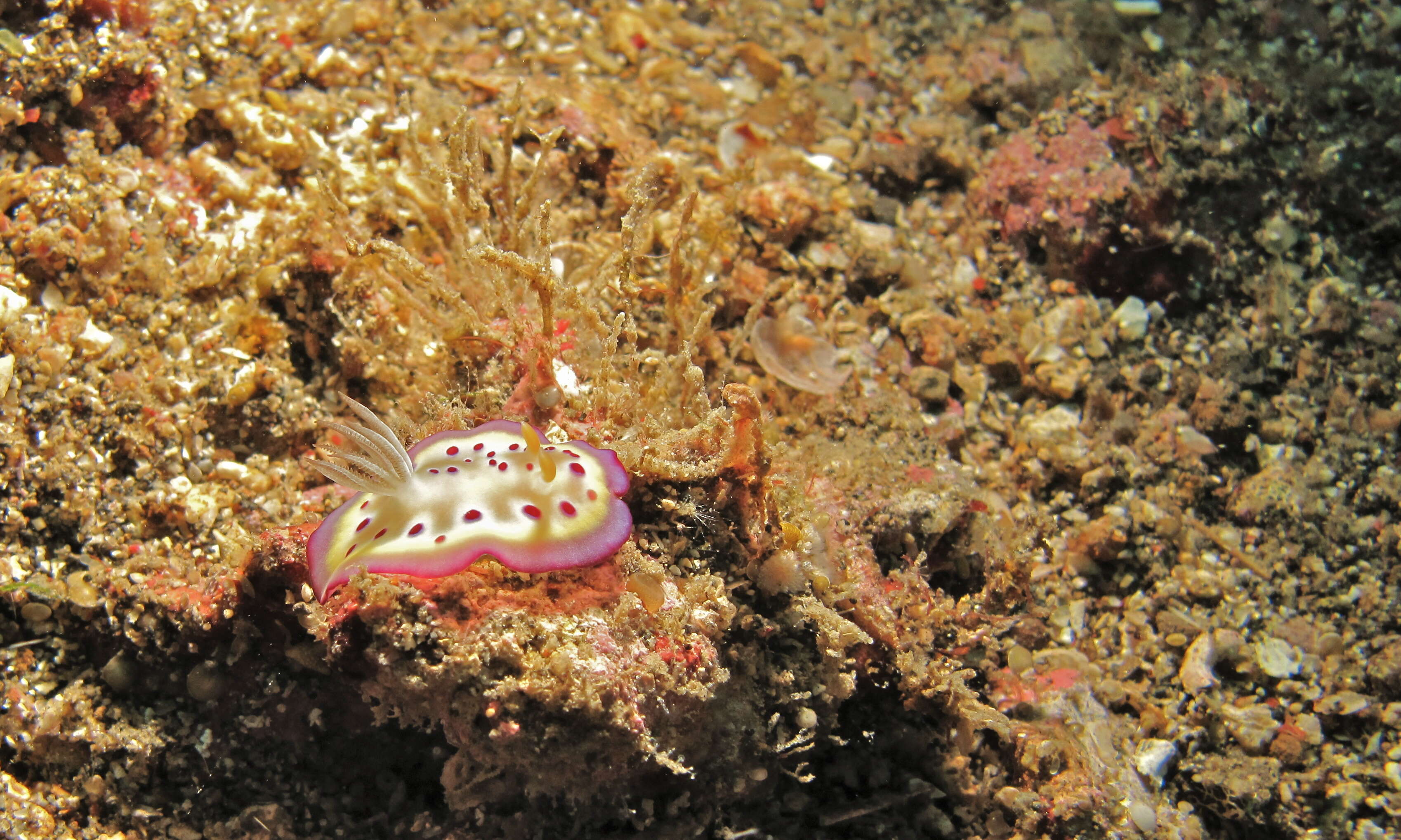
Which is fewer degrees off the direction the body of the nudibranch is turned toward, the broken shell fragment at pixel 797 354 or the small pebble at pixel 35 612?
the broken shell fragment

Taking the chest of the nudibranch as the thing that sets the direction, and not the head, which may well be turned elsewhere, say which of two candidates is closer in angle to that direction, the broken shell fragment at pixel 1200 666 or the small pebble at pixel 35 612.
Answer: the broken shell fragment

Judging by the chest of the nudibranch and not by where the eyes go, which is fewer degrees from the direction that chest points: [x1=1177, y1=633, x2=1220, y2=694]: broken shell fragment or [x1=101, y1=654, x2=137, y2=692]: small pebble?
the broken shell fragment

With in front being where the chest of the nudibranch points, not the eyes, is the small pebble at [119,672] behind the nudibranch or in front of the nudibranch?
behind

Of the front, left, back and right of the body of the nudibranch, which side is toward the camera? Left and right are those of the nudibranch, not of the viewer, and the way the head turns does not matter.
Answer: right

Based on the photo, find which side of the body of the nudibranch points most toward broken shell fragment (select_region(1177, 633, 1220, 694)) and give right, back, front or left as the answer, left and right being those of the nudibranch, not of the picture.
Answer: front

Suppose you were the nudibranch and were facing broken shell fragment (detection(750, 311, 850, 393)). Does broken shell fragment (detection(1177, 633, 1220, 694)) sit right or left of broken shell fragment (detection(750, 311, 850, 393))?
right
